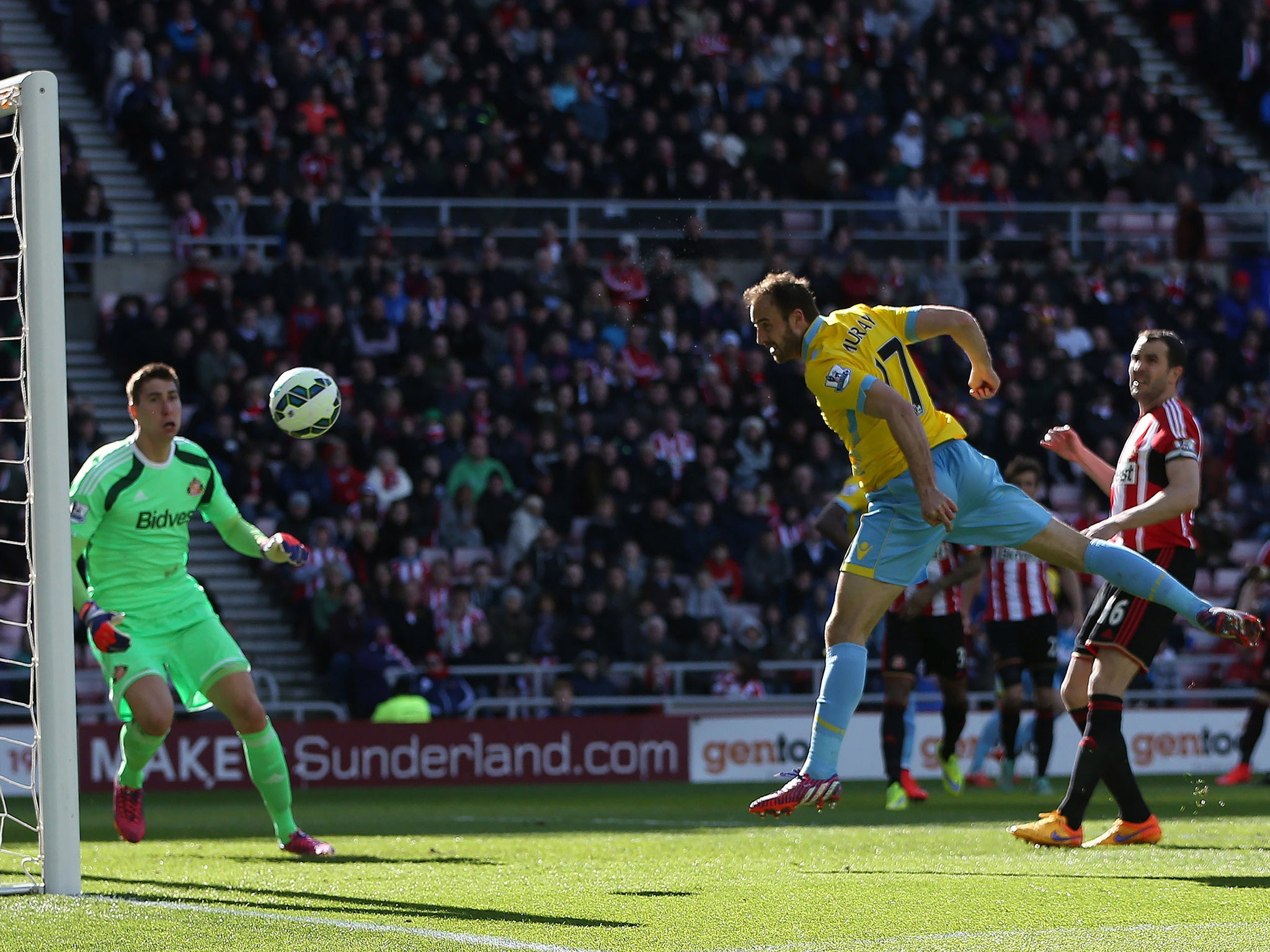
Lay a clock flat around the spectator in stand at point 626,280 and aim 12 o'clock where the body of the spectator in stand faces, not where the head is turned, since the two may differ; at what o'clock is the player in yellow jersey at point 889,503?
The player in yellow jersey is roughly at 12 o'clock from the spectator in stand.

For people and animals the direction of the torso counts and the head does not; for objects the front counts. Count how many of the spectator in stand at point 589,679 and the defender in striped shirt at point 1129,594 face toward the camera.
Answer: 1

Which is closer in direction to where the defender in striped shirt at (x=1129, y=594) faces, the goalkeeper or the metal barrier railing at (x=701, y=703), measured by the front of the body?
the goalkeeper

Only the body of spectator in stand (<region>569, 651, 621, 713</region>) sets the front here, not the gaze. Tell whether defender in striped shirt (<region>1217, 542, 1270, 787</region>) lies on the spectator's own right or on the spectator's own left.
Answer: on the spectator's own left

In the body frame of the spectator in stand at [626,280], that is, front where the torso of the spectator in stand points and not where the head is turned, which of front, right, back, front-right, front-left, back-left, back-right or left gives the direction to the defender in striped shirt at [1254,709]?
front-left

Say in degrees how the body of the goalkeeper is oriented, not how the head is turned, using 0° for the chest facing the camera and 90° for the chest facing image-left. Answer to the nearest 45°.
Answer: approximately 315°
